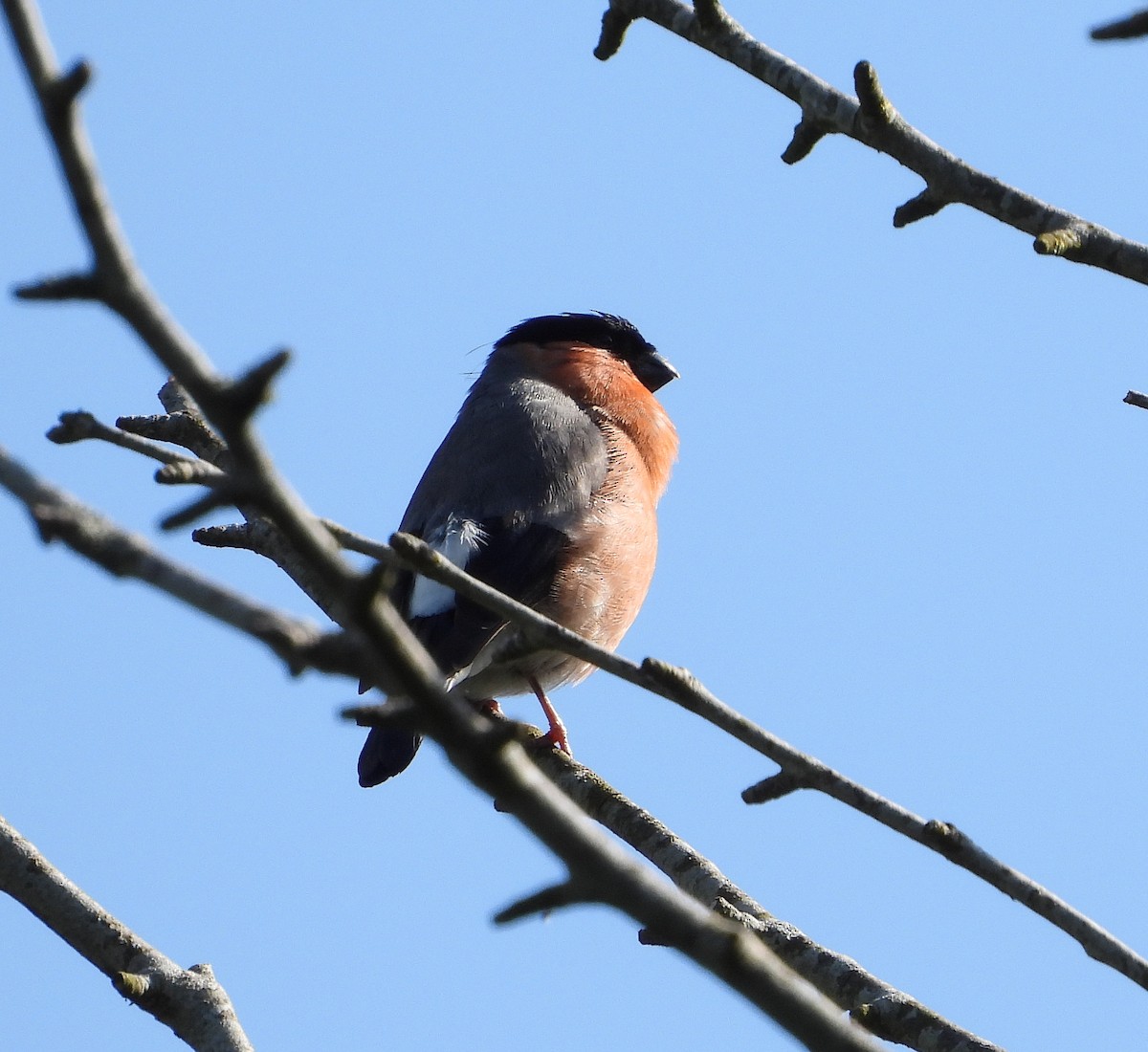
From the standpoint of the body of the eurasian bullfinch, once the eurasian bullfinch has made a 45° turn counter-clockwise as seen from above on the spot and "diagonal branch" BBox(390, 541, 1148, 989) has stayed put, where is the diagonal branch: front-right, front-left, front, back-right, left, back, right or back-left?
back-right

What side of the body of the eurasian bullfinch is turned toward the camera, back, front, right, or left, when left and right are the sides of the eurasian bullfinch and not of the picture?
right
